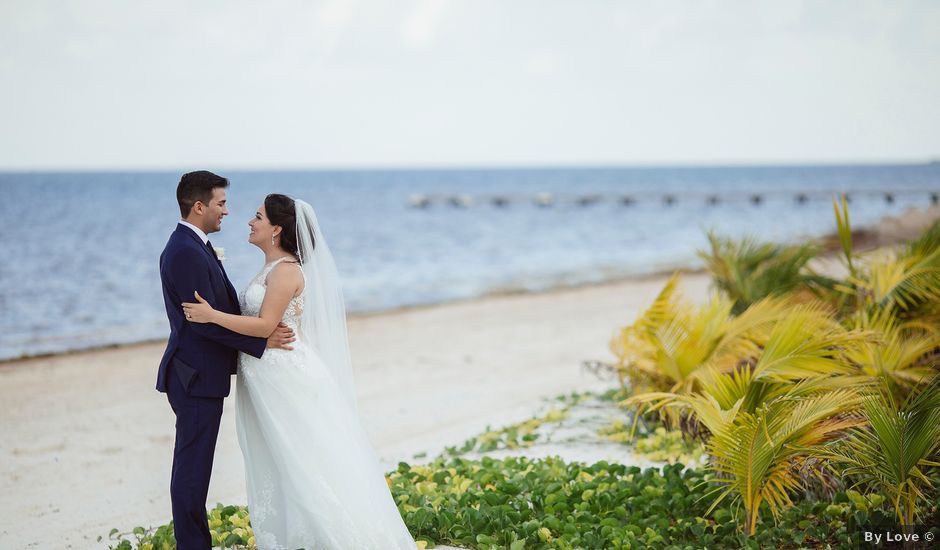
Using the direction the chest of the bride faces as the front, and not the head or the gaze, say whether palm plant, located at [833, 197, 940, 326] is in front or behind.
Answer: behind

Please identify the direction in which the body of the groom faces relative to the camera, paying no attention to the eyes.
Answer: to the viewer's right

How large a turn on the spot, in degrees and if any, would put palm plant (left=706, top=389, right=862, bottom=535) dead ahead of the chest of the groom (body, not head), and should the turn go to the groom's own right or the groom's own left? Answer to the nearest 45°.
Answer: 0° — they already face it

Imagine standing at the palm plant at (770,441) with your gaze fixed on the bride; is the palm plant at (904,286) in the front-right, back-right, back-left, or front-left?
back-right

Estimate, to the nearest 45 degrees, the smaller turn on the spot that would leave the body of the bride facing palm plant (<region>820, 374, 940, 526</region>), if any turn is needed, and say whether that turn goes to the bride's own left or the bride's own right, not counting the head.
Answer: approximately 180°

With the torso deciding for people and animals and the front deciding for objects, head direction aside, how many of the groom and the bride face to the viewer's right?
1

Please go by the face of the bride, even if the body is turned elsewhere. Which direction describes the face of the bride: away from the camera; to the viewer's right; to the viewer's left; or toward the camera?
to the viewer's left

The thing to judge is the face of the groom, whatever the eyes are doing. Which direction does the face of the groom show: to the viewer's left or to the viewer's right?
to the viewer's right

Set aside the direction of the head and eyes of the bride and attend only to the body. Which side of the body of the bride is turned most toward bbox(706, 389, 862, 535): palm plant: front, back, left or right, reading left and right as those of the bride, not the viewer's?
back

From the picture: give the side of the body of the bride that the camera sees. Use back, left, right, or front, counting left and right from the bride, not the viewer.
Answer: left

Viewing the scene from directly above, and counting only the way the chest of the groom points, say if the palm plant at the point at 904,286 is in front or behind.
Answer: in front

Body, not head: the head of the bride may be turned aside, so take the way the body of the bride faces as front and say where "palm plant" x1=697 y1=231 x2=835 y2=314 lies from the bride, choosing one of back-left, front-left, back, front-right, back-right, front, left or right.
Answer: back-right

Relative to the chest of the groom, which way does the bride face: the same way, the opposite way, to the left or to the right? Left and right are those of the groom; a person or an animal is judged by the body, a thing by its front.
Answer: the opposite way
